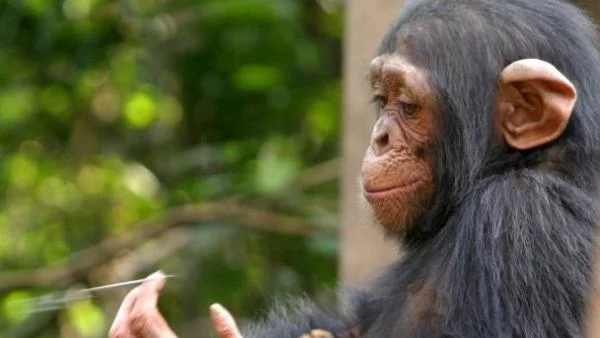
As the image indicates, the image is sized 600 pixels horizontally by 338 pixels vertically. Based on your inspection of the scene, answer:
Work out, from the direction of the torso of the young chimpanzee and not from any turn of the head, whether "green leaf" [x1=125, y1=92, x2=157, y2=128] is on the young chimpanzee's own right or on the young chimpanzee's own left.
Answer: on the young chimpanzee's own right

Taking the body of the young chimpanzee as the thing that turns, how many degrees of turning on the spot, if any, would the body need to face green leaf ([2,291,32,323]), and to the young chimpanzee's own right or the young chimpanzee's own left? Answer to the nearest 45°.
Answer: approximately 45° to the young chimpanzee's own right

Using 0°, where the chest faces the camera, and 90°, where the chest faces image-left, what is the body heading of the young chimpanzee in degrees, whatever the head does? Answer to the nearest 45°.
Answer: approximately 90°

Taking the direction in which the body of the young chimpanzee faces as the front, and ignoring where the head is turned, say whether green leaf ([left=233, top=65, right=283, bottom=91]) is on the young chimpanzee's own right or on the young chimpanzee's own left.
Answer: on the young chimpanzee's own right
